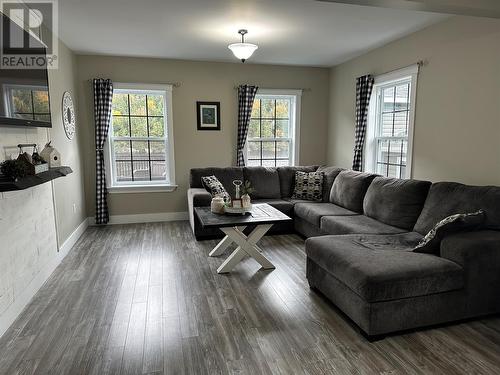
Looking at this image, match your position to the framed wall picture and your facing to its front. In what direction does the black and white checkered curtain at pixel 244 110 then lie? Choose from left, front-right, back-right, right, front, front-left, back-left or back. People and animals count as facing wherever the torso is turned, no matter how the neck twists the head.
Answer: left

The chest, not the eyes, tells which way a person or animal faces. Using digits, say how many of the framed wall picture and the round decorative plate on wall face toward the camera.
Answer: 1

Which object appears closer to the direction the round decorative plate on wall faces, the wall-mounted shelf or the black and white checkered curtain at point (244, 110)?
the black and white checkered curtain

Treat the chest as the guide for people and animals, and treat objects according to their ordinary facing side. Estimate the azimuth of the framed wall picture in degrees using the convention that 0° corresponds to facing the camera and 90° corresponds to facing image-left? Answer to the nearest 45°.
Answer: approximately 0°

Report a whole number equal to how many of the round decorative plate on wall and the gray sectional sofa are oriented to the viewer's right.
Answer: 1

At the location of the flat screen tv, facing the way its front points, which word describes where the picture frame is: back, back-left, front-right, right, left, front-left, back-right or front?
front-left

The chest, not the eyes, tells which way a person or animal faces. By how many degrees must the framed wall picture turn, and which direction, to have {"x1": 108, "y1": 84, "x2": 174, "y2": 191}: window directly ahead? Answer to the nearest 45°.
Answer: approximately 90° to its right

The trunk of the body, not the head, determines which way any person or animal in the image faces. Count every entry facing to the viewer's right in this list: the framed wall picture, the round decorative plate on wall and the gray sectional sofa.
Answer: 1

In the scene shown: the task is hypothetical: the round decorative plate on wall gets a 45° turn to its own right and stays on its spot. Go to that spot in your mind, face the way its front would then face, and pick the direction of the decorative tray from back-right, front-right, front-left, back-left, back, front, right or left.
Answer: front

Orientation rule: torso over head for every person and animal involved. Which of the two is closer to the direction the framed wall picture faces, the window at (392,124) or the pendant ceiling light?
the pendant ceiling light

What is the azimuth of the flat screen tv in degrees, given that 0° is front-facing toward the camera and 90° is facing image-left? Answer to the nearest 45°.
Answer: approximately 315°

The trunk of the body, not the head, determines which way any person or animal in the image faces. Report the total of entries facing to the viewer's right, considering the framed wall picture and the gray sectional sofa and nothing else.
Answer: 0

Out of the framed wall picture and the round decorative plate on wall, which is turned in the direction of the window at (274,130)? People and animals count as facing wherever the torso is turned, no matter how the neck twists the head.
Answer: the round decorative plate on wall

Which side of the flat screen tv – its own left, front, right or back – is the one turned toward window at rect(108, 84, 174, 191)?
left
